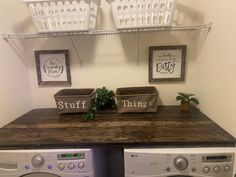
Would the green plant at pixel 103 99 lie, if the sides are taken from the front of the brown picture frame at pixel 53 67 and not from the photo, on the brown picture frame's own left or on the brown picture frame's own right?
on the brown picture frame's own left

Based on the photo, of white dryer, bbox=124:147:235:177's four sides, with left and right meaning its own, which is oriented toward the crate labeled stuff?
right

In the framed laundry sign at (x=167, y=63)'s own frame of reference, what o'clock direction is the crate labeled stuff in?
The crate labeled stuff is roughly at 2 o'clock from the framed laundry sign.

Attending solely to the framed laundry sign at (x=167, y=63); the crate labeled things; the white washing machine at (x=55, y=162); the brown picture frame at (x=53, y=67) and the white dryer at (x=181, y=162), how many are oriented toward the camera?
5

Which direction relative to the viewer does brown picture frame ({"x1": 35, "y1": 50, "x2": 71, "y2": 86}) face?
toward the camera

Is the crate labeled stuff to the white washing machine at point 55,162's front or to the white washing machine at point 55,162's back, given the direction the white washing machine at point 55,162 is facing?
to the back

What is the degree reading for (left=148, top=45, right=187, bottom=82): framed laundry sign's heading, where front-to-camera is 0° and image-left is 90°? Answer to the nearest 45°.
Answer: approximately 0°

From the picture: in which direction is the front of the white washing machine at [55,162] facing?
toward the camera

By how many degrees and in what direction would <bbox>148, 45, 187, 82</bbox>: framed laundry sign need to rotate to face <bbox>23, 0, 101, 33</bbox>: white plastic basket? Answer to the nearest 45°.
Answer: approximately 45° to its right

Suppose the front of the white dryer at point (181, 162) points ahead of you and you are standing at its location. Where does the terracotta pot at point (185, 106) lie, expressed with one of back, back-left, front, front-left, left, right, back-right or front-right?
back

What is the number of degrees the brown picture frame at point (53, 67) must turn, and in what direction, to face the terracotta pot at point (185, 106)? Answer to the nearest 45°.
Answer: approximately 45° to its left

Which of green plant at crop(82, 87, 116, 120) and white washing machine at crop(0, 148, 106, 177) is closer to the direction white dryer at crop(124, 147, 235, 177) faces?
the white washing machine

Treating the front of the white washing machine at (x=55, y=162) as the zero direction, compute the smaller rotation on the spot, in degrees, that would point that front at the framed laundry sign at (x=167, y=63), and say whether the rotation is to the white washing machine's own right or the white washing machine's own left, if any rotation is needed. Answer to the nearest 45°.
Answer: approximately 90° to the white washing machine's own left

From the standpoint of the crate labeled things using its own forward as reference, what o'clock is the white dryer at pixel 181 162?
The white dryer is roughly at 11 o'clock from the crate labeled things.
